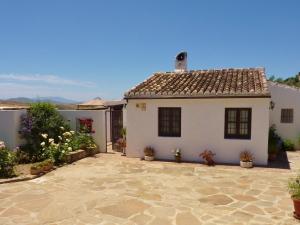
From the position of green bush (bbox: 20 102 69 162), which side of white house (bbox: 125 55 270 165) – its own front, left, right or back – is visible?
right

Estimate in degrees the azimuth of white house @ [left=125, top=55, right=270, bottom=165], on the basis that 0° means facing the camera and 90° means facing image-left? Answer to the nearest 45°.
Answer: approximately 0°

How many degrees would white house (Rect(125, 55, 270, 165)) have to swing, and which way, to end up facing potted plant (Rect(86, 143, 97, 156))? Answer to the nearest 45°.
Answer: approximately 90° to its right

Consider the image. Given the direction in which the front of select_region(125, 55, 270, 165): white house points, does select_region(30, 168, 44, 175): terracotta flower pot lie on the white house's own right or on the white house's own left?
on the white house's own right

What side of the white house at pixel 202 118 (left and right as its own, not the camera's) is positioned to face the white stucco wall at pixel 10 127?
right

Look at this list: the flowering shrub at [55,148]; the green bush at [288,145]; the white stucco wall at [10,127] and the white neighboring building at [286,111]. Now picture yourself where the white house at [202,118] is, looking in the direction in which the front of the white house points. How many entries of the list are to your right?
2

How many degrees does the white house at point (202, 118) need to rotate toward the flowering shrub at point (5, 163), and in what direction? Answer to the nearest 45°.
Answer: approximately 45° to its right

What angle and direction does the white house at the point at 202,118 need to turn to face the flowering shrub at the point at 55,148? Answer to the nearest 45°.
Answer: approximately 90° to its right

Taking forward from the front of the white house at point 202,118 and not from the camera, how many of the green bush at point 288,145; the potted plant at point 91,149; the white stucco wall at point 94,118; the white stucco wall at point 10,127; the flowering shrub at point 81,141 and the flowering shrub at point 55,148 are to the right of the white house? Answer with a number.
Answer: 5

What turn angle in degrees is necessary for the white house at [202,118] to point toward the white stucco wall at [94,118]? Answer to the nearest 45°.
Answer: approximately 90° to its right
